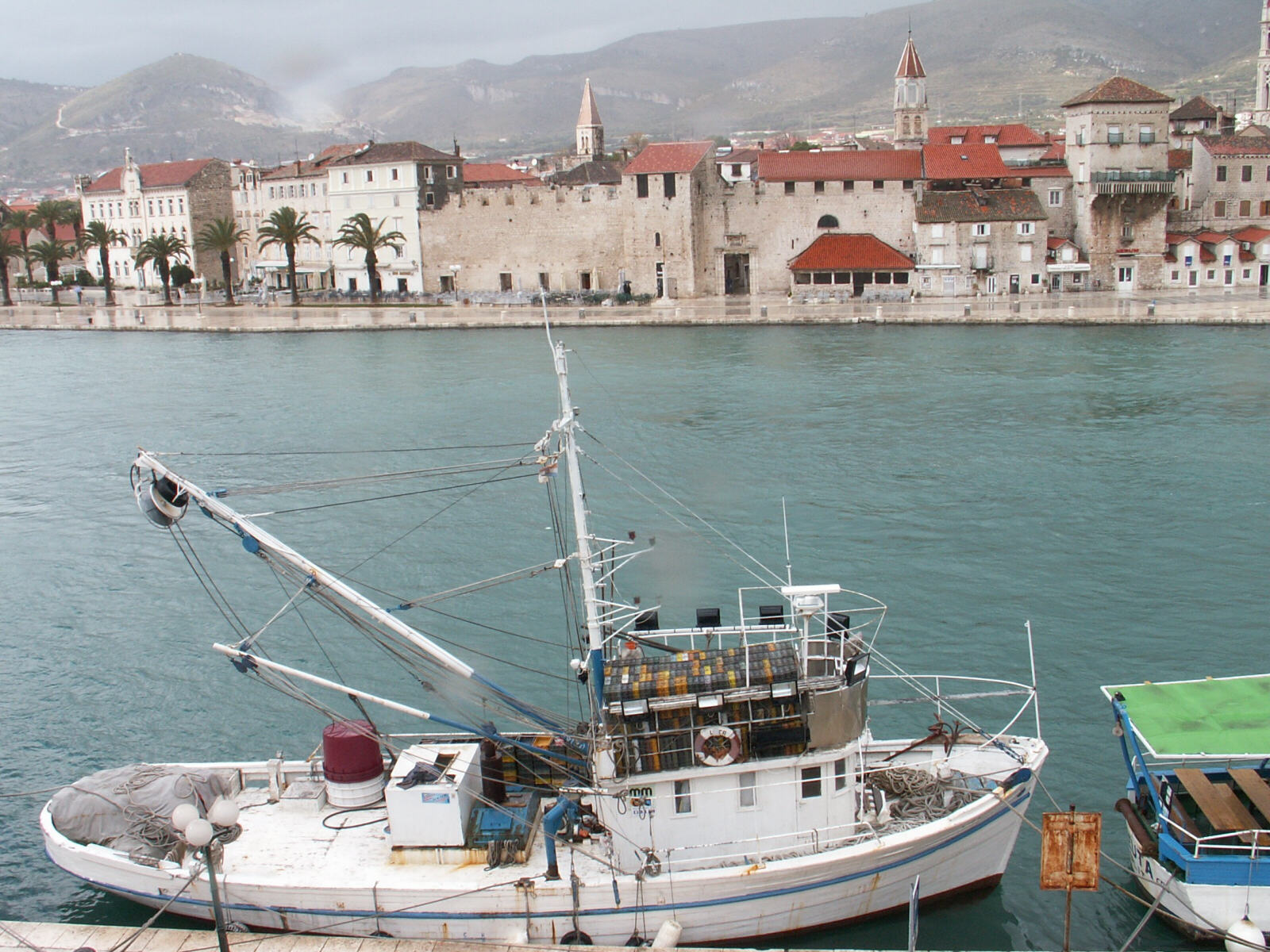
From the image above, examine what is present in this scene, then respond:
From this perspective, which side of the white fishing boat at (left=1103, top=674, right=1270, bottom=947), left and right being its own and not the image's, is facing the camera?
right

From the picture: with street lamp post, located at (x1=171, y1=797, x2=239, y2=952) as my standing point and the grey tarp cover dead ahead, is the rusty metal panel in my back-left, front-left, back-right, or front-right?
back-right

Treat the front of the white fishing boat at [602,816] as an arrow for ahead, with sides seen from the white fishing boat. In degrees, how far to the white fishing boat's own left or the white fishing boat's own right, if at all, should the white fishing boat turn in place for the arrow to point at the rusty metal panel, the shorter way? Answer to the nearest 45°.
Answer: approximately 45° to the white fishing boat's own right

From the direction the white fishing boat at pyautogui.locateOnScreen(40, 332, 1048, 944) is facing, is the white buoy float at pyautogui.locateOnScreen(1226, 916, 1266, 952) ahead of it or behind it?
ahead

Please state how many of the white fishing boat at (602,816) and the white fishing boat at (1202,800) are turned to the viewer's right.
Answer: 2

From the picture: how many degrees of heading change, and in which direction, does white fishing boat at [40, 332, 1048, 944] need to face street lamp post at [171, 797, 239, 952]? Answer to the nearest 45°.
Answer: approximately 135° to its right

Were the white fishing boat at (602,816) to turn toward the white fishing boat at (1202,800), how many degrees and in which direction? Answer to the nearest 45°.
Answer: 0° — it already faces it

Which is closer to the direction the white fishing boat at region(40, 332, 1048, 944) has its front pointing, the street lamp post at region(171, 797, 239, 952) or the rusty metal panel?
the rusty metal panel

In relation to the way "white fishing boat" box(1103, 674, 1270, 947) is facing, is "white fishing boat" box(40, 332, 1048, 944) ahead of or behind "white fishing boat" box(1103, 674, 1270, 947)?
behind

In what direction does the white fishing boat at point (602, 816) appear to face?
to the viewer's right

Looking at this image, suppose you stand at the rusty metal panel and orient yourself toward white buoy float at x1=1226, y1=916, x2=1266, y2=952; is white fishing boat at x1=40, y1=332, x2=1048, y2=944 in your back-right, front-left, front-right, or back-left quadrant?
back-left
